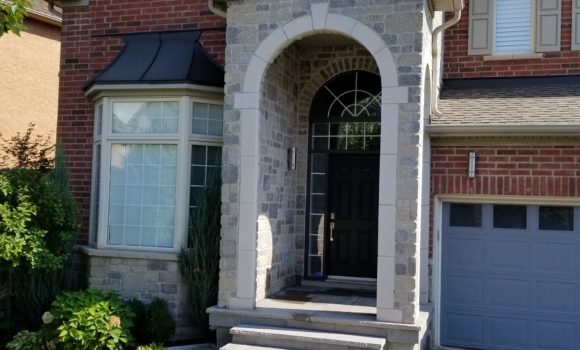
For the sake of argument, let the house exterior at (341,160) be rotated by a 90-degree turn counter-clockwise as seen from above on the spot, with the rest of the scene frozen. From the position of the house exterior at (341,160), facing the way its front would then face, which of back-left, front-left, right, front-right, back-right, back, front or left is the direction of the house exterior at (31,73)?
back-left

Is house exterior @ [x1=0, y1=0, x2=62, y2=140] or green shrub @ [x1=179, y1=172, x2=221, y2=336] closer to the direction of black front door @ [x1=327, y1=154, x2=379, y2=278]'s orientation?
the green shrub

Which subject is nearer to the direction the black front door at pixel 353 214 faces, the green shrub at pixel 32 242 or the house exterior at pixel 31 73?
the green shrub

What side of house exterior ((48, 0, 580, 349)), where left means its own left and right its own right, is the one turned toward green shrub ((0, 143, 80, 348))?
right

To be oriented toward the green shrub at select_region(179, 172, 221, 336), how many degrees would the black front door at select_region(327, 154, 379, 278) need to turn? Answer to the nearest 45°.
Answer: approximately 45° to its right

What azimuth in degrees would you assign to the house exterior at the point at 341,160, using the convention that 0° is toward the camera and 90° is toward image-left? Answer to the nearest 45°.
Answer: approximately 0°

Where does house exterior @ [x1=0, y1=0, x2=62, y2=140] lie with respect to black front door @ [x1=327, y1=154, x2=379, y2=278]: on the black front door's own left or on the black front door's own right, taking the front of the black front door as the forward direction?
on the black front door's own right

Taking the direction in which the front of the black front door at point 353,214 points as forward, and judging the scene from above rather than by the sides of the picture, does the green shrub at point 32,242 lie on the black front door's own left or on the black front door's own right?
on the black front door's own right

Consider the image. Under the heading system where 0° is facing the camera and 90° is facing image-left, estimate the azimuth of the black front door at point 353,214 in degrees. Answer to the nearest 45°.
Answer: approximately 0°
